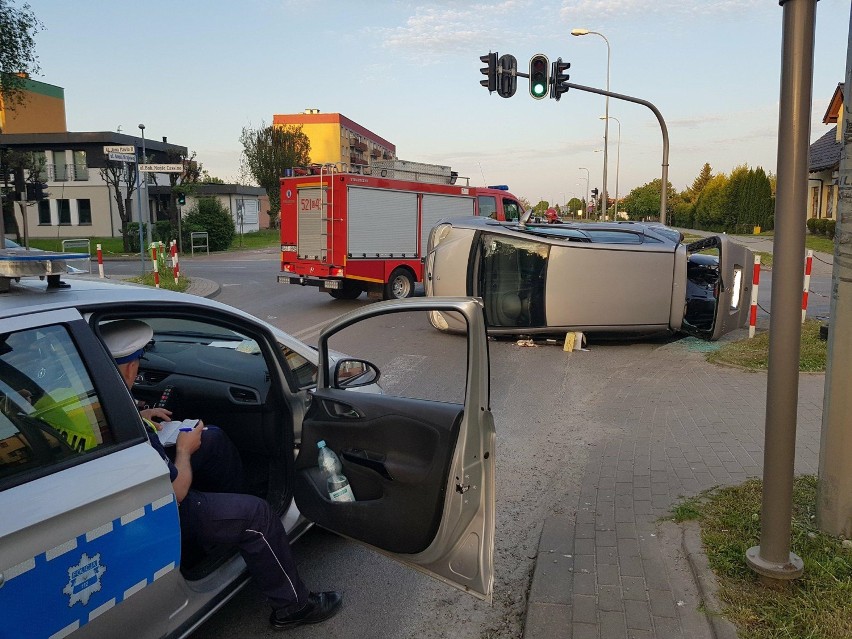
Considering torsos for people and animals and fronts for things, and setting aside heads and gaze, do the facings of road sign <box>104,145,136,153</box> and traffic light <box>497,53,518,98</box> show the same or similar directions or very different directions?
very different directions

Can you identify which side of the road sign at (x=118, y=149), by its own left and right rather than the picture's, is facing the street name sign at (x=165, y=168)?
left

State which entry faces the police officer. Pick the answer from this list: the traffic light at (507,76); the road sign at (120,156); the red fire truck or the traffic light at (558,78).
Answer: the road sign

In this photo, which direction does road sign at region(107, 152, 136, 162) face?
toward the camera

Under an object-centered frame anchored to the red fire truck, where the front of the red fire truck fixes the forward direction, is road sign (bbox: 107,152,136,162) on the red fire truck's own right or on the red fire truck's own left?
on the red fire truck's own left

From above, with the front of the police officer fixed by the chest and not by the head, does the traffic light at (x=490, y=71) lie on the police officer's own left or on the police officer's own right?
on the police officer's own left

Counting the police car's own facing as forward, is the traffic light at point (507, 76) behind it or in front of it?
in front

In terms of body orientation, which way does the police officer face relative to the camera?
to the viewer's right

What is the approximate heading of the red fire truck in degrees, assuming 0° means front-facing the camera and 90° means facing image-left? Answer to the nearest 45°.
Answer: approximately 225°

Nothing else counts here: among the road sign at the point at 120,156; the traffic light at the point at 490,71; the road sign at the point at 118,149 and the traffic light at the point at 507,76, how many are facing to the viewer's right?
0

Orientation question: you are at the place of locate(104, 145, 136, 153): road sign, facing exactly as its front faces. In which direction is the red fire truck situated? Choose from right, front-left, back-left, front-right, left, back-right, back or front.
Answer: front-left

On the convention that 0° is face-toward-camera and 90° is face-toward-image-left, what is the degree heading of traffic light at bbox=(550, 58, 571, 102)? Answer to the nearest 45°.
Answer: approximately 270°

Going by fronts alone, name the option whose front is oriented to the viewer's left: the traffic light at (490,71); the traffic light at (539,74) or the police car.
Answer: the traffic light at (490,71)

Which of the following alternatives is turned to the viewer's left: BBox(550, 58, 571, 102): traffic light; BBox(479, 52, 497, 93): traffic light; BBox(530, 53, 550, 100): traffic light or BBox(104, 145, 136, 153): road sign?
BBox(479, 52, 497, 93): traffic light

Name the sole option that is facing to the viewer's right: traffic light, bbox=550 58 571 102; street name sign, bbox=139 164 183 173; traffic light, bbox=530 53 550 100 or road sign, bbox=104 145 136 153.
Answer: traffic light, bbox=550 58 571 102

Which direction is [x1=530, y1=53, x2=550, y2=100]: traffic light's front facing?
toward the camera

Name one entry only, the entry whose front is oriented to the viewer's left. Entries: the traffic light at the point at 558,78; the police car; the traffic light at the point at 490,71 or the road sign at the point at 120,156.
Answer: the traffic light at the point at 490,71

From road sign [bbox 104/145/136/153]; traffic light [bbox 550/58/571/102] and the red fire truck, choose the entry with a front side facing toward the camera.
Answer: the road sign
